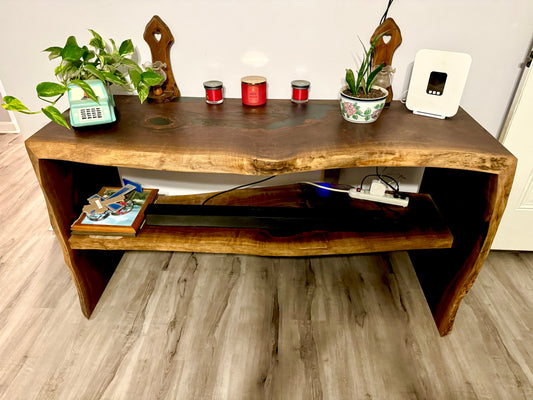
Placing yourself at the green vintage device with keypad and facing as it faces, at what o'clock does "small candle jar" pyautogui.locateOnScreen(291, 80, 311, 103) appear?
The small candle jar is roughly at 9 o'clock from the green vintage device with keypad.

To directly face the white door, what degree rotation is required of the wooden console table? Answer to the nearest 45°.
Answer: approximately 90° to its left

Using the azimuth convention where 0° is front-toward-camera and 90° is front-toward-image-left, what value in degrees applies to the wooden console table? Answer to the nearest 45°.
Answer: approximately 0°

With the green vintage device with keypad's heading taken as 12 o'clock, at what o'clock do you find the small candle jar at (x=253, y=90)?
The small candle jar is roughly at 9 o'clock from the green vintage device with keypad.

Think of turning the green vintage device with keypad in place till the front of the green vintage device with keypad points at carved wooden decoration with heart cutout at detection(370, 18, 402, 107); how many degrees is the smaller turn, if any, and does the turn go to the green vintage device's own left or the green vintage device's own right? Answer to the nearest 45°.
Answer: approximately 90° to the green vintage device's own left

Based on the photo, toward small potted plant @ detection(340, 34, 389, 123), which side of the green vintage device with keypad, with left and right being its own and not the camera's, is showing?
left
